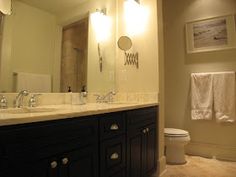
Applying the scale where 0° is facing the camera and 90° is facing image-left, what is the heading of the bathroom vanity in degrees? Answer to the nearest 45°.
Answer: approximately 315°

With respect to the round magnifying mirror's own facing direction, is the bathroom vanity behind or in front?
in front

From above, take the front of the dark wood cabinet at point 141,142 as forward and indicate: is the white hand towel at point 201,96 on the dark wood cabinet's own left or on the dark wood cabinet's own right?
on the dark wood cabinet's own left

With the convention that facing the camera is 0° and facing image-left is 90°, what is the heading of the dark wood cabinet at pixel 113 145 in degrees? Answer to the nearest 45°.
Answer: approximately 315°

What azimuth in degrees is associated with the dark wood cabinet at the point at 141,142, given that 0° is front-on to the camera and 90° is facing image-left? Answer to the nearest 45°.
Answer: approximately 315°

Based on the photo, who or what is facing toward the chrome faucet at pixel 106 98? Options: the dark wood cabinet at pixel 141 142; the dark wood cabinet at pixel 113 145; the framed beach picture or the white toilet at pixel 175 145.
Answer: the framed beach picture

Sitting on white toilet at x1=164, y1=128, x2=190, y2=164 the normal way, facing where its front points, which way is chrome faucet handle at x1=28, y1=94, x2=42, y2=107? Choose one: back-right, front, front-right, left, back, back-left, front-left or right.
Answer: back-right

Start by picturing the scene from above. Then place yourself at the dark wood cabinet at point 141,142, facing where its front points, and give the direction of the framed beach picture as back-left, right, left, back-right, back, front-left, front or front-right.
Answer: left

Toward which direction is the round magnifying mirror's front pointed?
toward the camera

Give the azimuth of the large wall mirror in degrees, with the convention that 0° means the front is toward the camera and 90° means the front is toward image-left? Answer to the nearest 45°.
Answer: approximately 0°

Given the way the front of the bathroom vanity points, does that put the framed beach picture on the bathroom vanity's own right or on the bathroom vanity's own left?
on the bathroom vanity's own left

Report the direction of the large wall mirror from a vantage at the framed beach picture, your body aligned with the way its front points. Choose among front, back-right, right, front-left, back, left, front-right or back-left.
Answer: front
